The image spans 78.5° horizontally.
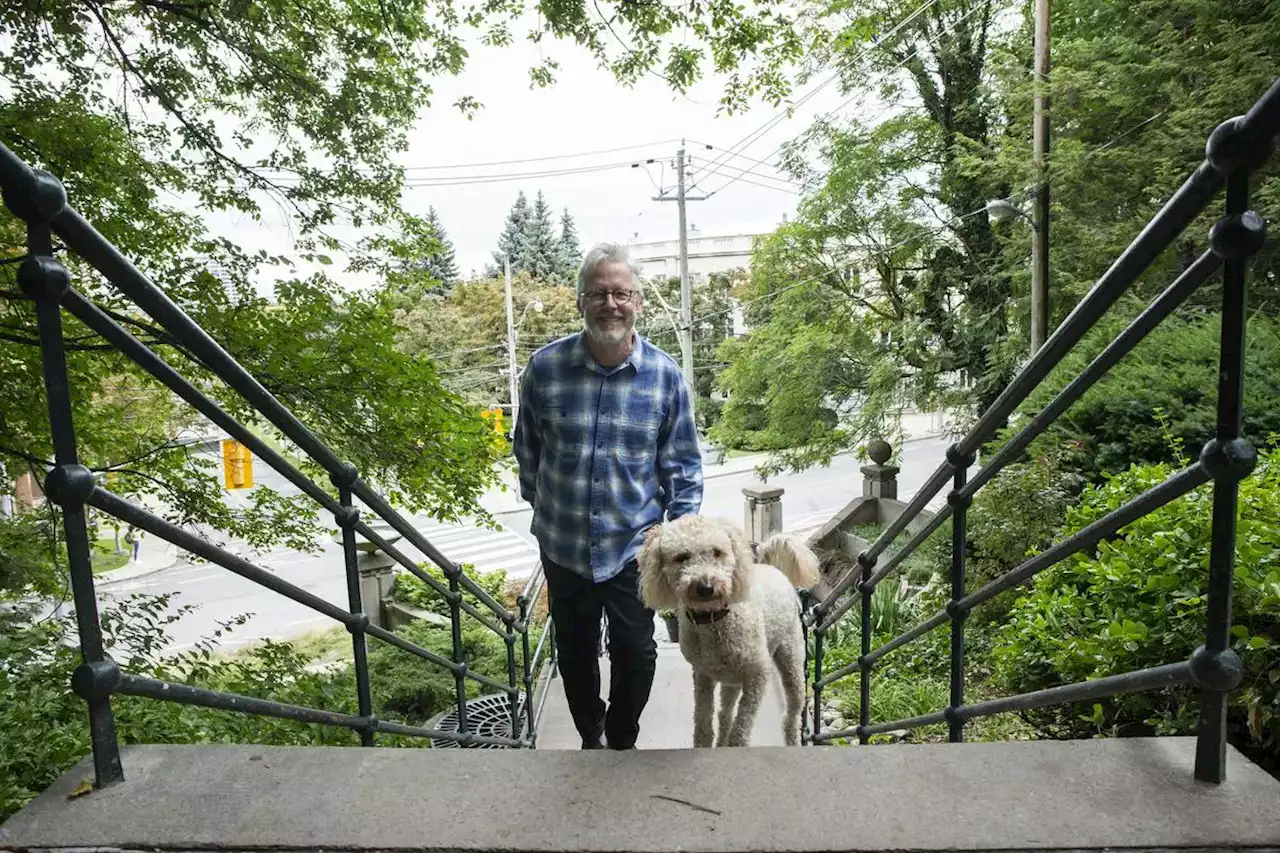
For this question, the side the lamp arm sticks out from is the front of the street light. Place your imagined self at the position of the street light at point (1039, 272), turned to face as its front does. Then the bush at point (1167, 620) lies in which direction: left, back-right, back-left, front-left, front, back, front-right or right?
left

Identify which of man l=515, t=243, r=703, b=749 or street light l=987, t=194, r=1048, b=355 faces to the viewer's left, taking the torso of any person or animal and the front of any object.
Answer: the street light

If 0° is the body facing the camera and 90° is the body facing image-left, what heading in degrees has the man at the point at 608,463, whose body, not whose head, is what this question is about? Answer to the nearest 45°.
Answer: approximately 0°

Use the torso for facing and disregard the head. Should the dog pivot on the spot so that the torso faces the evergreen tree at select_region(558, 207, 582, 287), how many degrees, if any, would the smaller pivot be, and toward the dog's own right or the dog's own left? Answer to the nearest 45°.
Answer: approximately 135° to the dog's own right

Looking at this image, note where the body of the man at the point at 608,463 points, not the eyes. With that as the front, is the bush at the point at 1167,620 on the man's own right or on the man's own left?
on the man's own left

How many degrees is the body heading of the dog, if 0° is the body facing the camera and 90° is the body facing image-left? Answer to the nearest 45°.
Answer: approximately 45°

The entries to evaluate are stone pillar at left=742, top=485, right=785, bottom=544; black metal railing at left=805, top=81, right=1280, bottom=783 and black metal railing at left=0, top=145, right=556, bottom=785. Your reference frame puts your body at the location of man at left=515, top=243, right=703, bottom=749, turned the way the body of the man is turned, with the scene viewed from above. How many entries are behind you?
1

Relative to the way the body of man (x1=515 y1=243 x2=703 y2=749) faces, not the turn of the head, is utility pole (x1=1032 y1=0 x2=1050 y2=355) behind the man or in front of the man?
behind

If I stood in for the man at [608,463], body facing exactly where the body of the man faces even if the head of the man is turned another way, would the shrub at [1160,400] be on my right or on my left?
on my left

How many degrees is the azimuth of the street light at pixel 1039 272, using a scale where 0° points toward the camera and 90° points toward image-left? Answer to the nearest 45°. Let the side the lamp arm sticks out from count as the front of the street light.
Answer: approximately 90°

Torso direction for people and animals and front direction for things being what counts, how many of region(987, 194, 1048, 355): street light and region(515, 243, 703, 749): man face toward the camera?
1

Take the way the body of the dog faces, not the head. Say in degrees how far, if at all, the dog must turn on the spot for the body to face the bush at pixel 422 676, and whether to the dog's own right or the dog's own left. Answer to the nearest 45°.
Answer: approximately 90° to the dog's own right

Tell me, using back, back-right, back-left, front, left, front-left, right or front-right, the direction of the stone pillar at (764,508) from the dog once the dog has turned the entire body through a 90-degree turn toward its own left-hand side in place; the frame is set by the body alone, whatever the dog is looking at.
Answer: back-left

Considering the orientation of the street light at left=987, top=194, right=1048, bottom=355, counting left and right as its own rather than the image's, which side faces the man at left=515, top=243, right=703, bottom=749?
left

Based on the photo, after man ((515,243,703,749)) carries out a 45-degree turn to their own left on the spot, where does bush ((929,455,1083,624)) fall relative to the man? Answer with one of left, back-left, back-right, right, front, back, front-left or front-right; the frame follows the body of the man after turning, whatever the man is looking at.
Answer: left
